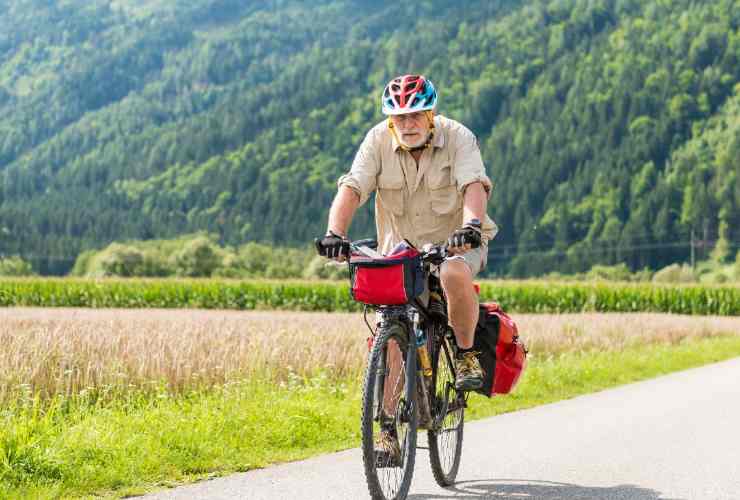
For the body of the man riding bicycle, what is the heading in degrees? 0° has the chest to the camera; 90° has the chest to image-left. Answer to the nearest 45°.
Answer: approximately 0°

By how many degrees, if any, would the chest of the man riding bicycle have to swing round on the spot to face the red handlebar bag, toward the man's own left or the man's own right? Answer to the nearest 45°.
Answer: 0° — they already face it
